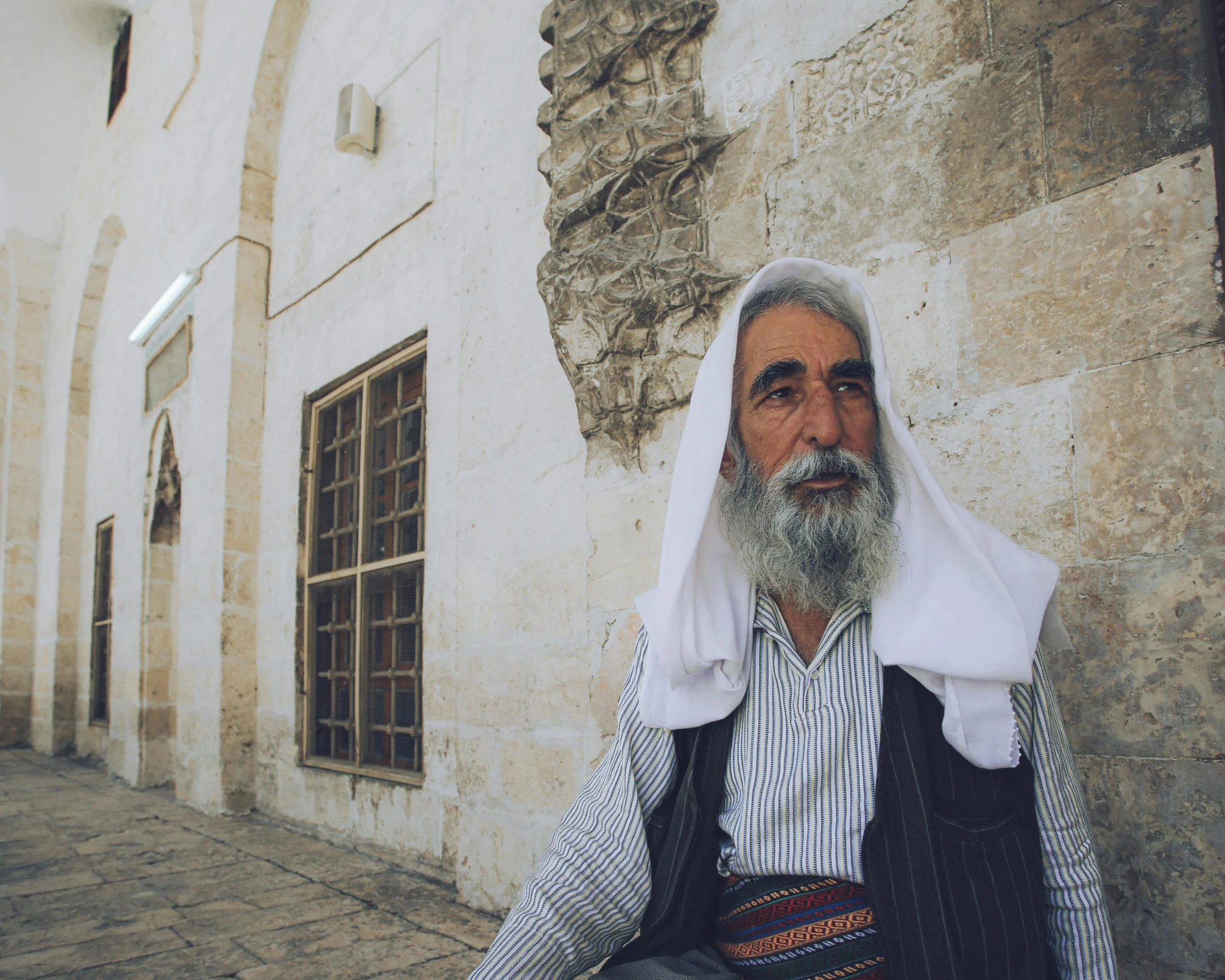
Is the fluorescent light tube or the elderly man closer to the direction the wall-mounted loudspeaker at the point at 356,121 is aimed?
the elderly man

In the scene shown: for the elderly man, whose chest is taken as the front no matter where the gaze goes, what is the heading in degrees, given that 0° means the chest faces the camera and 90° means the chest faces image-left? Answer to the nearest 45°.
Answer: approximately 0°

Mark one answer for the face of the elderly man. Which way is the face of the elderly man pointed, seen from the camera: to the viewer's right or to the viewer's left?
to the viewer's right

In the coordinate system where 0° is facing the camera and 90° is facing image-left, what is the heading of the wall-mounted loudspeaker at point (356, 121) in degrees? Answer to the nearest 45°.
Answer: approximately 45°

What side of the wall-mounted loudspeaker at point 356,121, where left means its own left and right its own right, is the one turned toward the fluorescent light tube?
right

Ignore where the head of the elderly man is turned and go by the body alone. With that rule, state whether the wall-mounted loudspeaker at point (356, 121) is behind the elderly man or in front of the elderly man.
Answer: behind

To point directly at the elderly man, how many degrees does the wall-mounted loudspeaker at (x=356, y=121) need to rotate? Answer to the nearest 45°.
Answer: approximately 45° to its left
